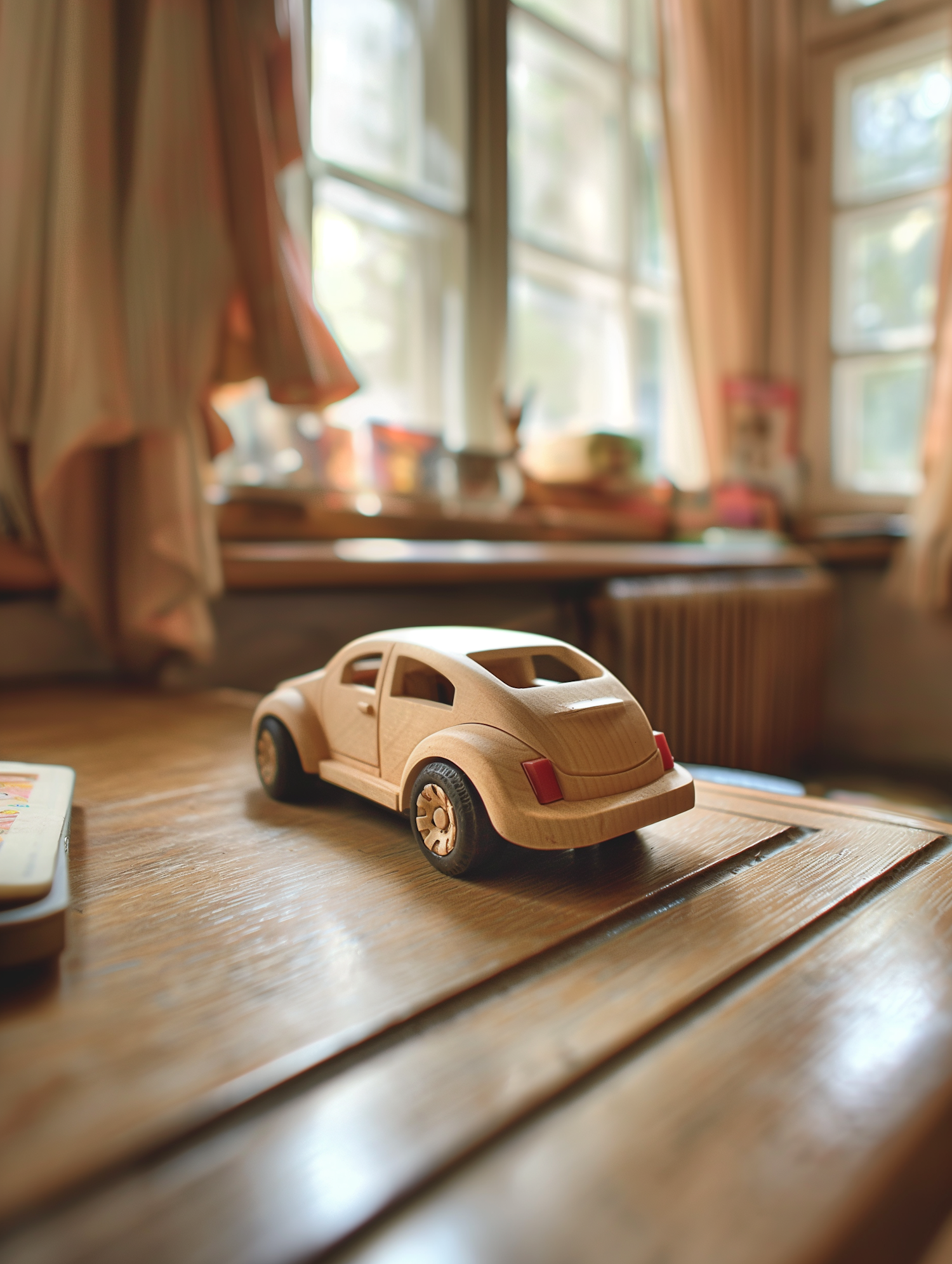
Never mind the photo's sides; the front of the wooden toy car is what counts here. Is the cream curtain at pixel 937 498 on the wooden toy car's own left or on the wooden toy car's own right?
on the wooden toy car's own right

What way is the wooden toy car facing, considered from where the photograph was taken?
facing away from the viewer and to the left of the viewer

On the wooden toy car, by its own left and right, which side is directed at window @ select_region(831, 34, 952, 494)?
right

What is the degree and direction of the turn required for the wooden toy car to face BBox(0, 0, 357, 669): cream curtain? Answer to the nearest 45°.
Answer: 0° — it already faces it

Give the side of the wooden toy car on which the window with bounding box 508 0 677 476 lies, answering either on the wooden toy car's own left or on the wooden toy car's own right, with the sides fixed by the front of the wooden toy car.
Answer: on the wooden toy car's own right
